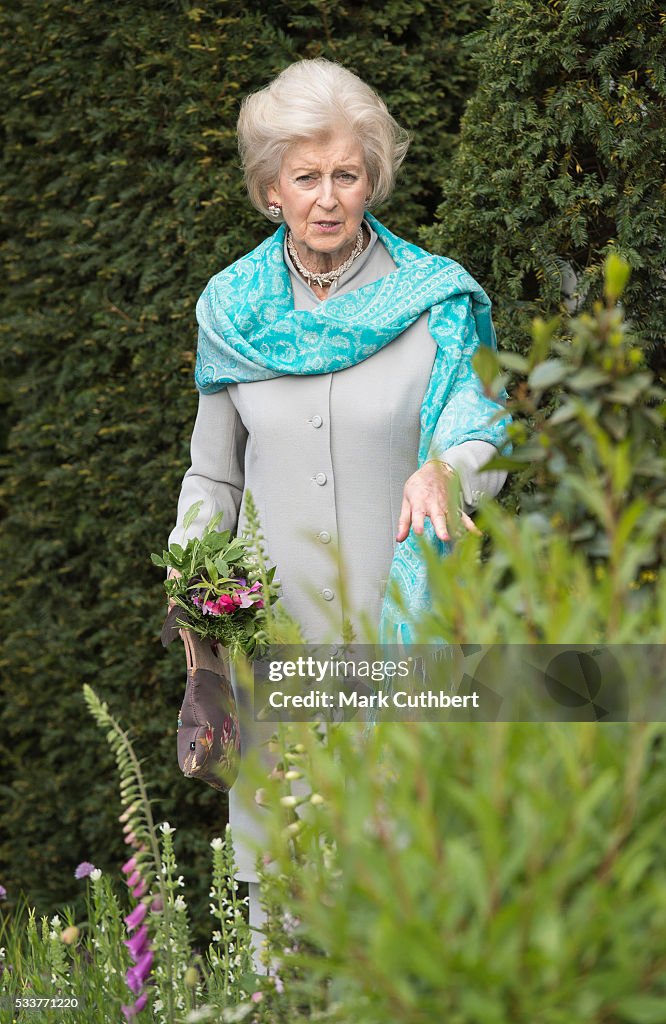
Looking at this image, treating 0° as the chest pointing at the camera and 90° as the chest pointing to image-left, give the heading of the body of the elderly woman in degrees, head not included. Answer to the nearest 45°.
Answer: approximately 0°

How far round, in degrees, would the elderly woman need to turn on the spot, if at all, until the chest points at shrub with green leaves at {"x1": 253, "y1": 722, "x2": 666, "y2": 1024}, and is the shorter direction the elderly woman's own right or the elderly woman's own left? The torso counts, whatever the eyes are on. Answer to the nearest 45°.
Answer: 0° — they already face it
